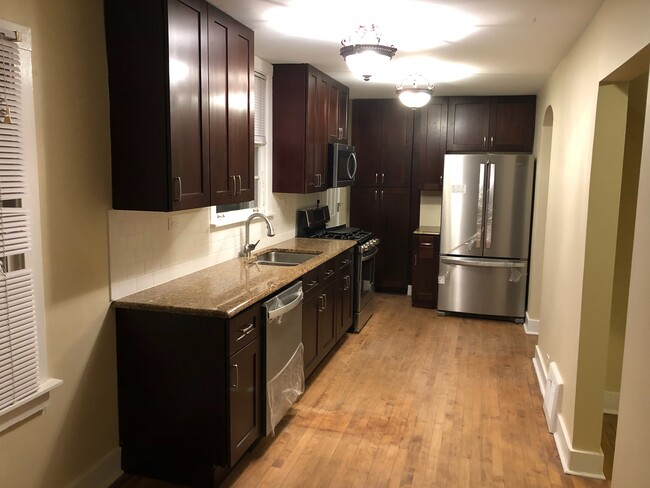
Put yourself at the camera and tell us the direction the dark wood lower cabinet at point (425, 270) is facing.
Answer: facing the viewer

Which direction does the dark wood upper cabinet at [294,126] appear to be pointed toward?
to the viewer's right

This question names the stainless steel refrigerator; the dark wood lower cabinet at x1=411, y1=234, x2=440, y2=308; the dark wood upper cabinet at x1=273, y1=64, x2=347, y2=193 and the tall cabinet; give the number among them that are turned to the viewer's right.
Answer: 1

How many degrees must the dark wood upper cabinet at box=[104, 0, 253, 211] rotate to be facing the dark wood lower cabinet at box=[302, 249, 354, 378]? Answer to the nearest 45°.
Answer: approximately 90° to its left

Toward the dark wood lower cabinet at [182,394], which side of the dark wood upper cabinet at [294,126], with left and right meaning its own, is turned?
right

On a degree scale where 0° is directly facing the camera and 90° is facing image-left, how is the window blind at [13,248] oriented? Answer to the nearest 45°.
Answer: approximately 315°

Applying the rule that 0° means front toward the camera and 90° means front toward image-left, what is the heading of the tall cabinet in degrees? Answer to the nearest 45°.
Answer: approximately 0°

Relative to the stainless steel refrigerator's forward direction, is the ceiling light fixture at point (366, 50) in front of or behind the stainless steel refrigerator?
in front

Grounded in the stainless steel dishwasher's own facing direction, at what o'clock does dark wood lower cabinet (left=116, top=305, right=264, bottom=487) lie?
The dark wood lower cabinet is roughly at 3 o'clock from the stainless steel dishwasher.

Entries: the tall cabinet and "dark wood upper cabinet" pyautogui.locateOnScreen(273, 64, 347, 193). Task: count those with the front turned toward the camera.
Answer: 1

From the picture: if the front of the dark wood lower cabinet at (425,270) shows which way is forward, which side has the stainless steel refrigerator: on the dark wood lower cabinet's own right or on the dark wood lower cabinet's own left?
on the dark wood lower cabinet's own left

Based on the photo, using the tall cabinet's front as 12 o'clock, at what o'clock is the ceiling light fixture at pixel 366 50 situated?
The ceiling light fixture is roughly at 12 o'clock from the tall cabinet.

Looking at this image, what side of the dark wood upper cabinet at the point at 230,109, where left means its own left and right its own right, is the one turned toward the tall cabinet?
left
